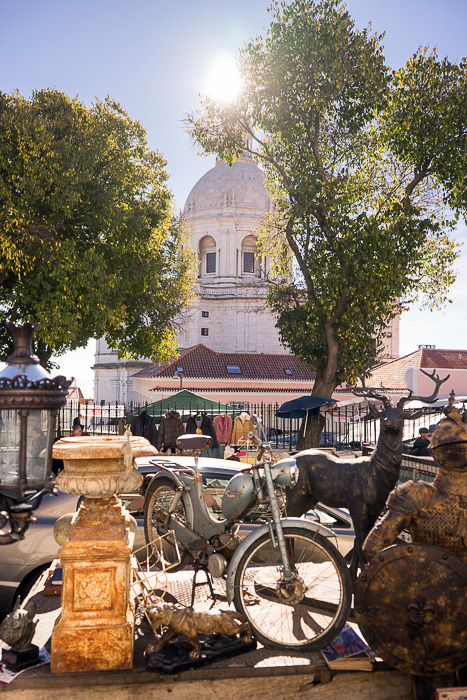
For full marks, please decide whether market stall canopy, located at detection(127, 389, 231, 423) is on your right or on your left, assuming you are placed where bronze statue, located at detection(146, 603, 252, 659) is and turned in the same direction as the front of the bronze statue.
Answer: on your right

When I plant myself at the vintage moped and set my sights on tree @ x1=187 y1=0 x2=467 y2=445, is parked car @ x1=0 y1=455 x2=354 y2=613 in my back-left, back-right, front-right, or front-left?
front-left

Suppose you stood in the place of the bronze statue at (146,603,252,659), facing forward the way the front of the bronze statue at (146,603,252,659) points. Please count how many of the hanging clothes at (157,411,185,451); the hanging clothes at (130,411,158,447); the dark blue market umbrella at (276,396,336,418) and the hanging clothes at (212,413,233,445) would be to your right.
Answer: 4

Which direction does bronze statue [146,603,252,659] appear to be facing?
to the viewer's left

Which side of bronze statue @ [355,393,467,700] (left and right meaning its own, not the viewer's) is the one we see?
front

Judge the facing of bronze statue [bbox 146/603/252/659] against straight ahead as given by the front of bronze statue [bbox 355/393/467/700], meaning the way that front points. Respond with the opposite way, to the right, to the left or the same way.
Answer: to the right

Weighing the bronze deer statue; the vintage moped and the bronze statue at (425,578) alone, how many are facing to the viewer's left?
0

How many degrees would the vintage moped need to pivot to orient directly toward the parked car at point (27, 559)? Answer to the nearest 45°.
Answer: approximately 180°

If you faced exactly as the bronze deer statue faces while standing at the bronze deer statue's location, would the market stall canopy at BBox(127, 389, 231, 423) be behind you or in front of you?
behind

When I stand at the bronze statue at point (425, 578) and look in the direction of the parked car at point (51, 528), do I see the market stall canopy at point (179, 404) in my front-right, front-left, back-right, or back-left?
front-right

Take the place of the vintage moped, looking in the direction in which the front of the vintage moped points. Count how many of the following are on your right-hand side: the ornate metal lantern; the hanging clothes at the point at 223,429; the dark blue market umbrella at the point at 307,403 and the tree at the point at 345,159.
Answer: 1

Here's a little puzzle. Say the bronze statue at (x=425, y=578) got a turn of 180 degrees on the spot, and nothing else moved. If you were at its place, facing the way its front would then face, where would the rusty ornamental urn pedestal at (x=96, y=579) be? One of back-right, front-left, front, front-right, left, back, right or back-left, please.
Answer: left

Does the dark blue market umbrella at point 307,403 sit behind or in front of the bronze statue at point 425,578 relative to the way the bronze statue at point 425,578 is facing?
behind

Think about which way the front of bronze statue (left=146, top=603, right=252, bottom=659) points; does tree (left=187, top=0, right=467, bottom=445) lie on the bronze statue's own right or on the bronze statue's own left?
on the bronze statue's own right

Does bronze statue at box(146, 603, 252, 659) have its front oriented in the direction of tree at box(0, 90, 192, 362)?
no

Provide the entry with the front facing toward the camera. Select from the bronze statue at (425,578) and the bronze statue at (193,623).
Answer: the bronze statue at (425,578)

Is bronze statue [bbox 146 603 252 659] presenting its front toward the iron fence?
no

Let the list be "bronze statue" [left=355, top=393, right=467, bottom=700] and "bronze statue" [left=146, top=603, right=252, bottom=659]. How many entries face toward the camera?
1

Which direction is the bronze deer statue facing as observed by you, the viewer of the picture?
facing the viewer and to the right of the viewer

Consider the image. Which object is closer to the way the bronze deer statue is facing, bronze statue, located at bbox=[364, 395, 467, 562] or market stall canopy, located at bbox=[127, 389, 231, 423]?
the bronze statue

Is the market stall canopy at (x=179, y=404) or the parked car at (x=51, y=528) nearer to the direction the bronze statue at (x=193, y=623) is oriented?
the parked car

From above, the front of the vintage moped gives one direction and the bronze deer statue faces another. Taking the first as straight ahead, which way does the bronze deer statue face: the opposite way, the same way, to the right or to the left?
the same way
